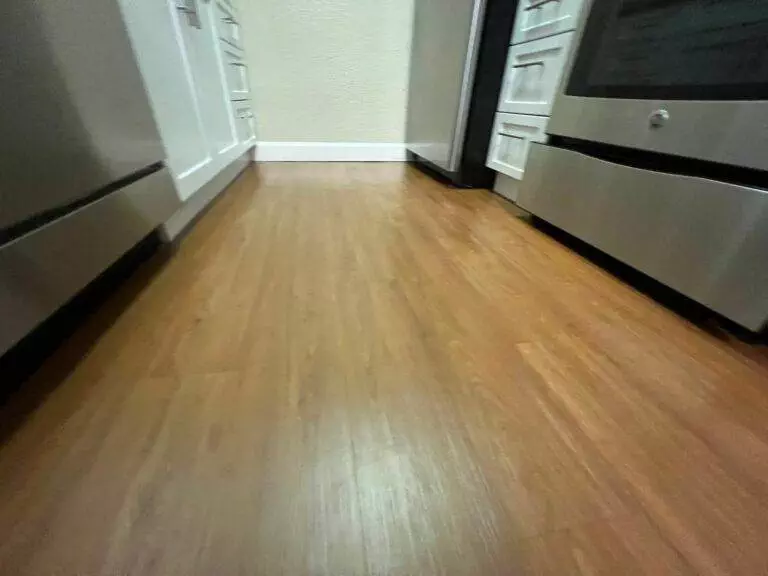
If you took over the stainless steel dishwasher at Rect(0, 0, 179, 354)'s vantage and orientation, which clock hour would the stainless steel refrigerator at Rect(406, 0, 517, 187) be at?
the stainless steel refrigerator at Rect(406, 0, 517, 187) is roughly at 10 o'clock from the stainless steel dishwasher at Rect(0, 0, 179, 354).

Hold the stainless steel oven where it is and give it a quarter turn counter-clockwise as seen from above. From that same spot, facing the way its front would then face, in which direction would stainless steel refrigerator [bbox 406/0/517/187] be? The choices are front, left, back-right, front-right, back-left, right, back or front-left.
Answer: back

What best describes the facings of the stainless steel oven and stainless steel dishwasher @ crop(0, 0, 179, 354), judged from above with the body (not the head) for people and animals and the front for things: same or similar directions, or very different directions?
very different directions

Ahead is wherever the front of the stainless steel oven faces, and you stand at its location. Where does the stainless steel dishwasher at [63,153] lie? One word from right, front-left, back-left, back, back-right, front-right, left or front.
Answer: front

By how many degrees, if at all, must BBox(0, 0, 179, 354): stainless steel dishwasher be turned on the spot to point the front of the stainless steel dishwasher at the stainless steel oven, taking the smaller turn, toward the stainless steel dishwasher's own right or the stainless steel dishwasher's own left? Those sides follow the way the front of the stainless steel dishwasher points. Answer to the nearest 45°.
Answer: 0° — it already faces it

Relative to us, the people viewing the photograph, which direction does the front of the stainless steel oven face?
facing the viewer and to the left of the viewer

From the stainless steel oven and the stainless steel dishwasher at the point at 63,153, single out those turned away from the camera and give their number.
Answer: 0

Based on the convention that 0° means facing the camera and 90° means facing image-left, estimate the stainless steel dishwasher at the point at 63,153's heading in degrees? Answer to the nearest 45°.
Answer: approximately 315°
